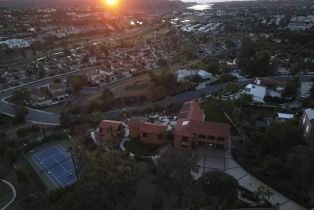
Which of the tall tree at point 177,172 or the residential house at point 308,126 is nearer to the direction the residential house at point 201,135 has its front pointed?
the tall tree

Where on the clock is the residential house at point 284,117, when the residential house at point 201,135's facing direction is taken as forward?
the residential house at point 284,117 is roughly at 8 o'clock from the residential house at point 201,135.

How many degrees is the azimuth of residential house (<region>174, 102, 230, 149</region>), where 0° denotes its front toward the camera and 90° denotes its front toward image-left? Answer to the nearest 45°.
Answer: approximately 0°

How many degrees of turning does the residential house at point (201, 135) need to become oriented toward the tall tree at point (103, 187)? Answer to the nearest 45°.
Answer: approximately 45° to its right

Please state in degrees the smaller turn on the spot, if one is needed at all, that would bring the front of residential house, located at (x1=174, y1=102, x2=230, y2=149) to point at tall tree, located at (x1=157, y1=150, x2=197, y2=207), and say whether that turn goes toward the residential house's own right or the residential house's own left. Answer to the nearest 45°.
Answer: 0° — it already faces it

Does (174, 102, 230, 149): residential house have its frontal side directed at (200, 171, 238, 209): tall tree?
yes

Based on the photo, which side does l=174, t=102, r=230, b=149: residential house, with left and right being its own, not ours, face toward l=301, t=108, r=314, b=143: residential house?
left

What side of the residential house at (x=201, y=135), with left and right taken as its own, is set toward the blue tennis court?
right

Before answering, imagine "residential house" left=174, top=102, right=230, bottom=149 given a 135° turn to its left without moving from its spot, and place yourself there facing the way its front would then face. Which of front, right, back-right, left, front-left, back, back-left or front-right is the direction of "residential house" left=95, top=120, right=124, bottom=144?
back-left

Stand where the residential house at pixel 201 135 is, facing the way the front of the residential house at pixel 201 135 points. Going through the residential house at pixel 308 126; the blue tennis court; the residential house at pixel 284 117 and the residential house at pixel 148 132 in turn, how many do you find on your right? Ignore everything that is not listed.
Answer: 2

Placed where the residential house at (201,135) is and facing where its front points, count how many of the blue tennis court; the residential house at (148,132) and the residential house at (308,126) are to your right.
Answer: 2

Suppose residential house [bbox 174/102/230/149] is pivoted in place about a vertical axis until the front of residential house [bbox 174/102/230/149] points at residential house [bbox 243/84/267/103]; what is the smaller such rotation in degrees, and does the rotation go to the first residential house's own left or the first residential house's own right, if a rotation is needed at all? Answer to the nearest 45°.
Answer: approximately 135° to the first residential house's own left

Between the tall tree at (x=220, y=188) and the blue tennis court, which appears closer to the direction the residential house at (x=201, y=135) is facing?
the tall tree

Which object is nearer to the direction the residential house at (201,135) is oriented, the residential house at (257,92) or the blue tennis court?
the blue tennis court
